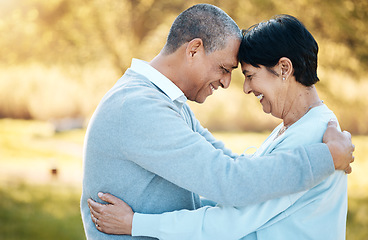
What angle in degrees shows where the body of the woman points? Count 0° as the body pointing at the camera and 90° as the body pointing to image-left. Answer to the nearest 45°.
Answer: approximately 90°

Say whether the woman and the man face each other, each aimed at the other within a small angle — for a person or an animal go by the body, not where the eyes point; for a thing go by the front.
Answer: yes

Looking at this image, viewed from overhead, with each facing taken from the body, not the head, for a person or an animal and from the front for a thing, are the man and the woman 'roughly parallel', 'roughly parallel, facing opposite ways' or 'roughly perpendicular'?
roughly parallel, facing opposite ways

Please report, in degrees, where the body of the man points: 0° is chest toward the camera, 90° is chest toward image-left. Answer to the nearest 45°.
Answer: approximately 270°

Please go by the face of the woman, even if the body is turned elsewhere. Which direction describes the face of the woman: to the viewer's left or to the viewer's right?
to the viewer's left

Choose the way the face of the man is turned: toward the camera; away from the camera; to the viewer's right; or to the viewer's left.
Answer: to the viewer's right
